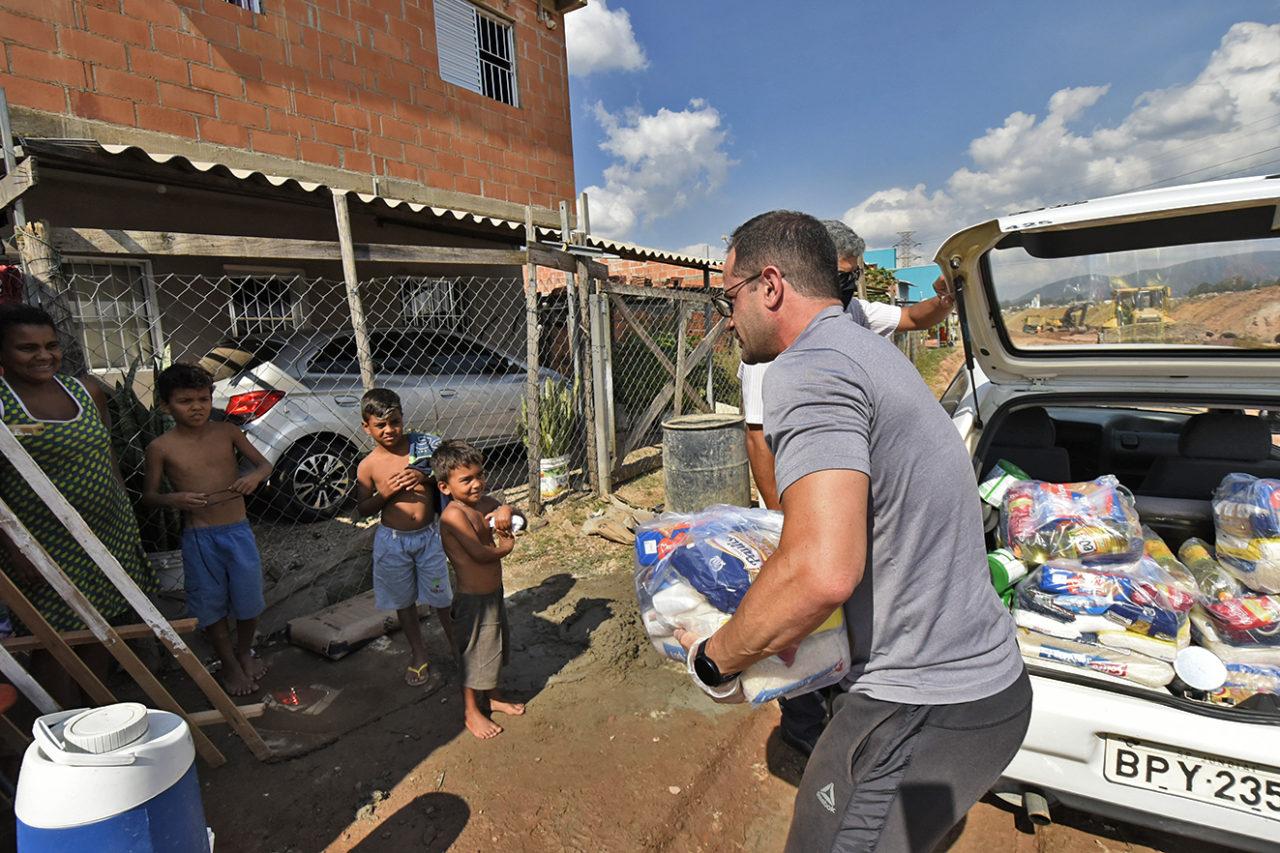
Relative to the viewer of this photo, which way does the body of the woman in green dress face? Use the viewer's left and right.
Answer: facing the viewer and to the right of the viewer

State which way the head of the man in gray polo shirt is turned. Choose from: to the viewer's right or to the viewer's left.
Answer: to the viewer's left

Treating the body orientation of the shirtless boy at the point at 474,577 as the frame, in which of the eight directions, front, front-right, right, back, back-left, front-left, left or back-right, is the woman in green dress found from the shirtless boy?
back-right

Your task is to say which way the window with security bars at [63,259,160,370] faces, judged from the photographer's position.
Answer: facing the viewer

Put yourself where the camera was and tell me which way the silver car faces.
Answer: facing away from the viewer and to the right of the viewer

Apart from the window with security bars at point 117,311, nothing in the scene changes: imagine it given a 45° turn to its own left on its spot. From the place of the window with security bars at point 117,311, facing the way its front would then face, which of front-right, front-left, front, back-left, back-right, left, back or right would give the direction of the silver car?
front

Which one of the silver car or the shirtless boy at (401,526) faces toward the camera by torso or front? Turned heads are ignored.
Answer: the shirtless boy

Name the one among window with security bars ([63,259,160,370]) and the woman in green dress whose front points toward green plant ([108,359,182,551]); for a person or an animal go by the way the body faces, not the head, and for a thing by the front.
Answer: the window with security bars

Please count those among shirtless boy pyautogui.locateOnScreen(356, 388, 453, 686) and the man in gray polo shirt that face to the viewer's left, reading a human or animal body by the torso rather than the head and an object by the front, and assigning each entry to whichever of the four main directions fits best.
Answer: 1

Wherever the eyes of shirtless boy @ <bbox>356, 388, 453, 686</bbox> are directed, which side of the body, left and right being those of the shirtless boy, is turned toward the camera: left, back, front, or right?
front

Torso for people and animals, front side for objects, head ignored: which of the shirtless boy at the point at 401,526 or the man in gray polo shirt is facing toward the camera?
the shirtless boy

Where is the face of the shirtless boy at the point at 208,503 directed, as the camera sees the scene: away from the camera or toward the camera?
toward the camera

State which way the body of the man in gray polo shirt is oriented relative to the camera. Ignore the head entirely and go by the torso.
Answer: to the viewer's left
